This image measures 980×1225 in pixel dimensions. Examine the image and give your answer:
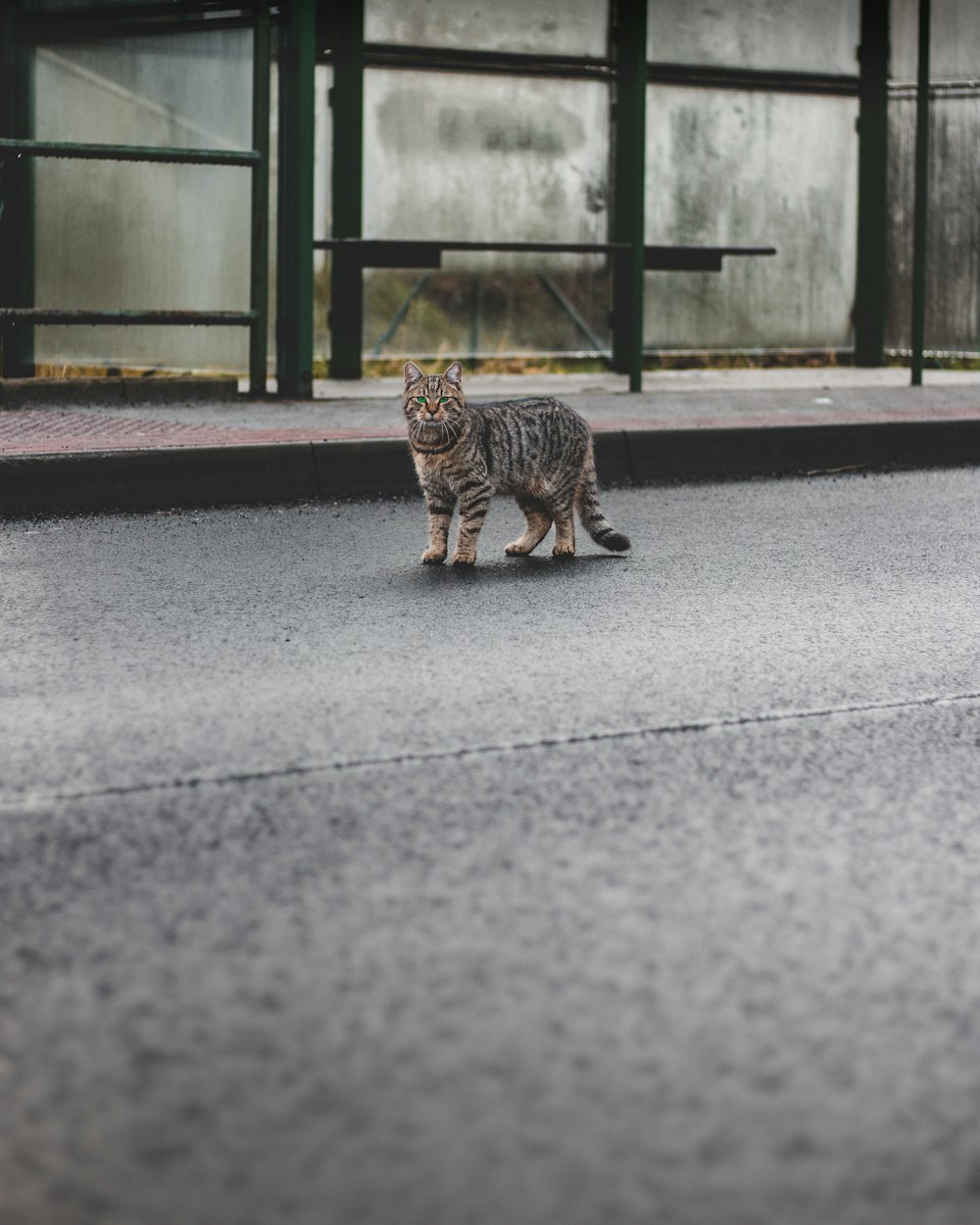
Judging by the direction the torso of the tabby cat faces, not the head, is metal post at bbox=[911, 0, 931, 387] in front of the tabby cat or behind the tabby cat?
behind

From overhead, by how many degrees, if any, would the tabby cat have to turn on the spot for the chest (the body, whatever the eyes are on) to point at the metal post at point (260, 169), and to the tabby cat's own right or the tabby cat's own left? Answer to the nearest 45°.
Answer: approximately 135° to the tabby cat's own right

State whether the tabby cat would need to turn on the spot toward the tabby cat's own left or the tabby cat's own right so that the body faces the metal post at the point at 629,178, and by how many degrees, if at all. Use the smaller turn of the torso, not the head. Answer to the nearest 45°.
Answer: approximately 135° to the tabby cat's own right

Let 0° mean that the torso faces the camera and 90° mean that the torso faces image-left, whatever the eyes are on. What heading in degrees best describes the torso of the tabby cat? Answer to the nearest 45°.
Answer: approximately 45°

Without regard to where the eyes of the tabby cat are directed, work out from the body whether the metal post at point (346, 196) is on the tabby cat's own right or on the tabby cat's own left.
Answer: on the tabby cat's own right

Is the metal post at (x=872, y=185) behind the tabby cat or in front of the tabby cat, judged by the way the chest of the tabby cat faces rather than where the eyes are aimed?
behind
